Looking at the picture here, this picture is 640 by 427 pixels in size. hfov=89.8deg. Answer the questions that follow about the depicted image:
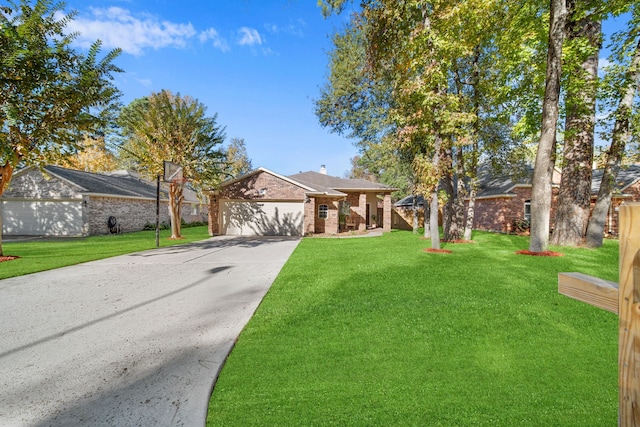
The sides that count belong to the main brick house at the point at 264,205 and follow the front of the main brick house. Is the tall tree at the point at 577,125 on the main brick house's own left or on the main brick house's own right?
on the main brick house's own left

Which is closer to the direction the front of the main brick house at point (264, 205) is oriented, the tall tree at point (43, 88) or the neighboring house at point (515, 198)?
the tall tree

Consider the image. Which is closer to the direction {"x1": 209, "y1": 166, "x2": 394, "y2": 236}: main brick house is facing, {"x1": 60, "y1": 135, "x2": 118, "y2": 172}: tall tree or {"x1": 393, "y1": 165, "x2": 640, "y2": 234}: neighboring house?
the neighboring house

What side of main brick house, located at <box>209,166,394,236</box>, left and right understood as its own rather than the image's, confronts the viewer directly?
front

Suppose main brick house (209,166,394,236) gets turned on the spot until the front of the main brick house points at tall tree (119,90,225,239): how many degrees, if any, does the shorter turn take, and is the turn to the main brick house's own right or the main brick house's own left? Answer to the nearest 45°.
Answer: approximately 45° to the main brick house's own right

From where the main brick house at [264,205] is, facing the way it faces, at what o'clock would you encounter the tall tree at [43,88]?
The tall tree is roughly at 1 o'clock from the main brick house.

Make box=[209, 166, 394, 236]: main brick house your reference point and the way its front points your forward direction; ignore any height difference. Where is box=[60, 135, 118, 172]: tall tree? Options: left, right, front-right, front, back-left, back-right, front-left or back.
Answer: back-right

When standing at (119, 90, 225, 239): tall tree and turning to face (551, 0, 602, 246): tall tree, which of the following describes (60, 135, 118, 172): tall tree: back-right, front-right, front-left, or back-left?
back-left

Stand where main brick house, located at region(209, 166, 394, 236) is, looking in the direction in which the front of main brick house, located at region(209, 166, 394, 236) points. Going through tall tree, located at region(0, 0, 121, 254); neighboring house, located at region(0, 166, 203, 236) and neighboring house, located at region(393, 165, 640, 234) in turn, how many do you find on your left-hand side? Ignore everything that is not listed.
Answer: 1

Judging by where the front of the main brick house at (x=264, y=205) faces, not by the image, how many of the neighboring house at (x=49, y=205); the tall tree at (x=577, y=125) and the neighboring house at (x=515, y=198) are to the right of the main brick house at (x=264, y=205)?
1

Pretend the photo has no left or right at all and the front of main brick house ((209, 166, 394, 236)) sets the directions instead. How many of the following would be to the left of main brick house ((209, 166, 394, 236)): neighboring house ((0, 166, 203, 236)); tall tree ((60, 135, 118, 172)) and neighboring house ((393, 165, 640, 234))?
1

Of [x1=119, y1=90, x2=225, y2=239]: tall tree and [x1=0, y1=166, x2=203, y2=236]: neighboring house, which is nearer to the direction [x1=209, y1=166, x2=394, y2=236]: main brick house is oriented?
the tall tree

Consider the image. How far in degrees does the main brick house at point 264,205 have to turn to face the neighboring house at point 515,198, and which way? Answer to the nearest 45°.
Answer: approximately 90° to its left

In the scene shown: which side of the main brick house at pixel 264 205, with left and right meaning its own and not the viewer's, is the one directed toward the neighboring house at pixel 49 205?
right
